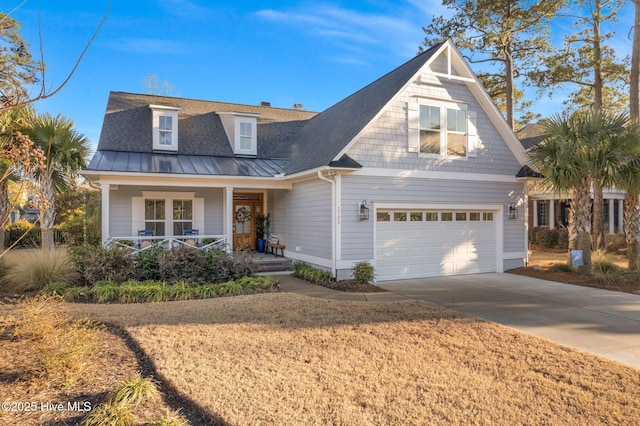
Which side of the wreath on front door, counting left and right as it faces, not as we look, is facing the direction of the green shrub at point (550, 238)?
left

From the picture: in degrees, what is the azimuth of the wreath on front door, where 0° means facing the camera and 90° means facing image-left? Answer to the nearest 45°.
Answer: approximately 0°

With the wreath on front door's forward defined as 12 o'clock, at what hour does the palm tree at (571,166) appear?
The palm tree is roughly at 10 o'clock from the wreath on front door.

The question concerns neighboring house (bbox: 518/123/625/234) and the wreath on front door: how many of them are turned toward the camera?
2

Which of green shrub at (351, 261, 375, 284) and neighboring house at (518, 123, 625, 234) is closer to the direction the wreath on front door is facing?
the green shrub

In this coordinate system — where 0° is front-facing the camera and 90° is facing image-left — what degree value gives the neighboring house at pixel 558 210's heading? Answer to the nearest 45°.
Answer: approximately 0°

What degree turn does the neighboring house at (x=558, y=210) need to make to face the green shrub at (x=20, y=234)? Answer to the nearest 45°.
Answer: approximately 45° to its right

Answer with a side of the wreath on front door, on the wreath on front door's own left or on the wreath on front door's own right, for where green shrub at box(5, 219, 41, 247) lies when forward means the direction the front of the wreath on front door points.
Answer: on the wreath on front door's own right

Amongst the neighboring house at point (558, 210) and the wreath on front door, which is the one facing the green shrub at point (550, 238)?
the neighboring house
